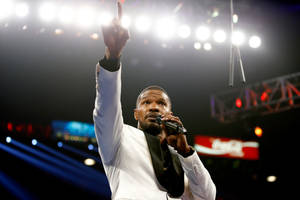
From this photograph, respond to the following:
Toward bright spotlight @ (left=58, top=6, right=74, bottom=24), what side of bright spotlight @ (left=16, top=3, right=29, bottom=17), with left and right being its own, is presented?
left

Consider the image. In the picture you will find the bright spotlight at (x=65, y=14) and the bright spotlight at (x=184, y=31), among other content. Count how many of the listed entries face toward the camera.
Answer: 2
